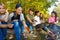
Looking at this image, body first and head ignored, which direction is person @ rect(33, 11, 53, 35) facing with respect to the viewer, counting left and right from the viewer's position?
facing the viewer and to the right of the viewer

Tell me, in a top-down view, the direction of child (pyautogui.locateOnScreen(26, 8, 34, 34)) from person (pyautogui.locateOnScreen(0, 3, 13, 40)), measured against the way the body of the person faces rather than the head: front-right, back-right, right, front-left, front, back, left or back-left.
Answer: left

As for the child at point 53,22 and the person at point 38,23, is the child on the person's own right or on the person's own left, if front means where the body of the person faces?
on the person's own left

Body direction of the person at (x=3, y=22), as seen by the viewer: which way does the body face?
toward the camera

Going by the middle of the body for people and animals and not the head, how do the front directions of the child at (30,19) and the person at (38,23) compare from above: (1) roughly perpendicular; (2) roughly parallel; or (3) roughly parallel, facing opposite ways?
roughly parallel

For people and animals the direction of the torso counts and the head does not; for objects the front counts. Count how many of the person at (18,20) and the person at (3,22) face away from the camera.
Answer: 0

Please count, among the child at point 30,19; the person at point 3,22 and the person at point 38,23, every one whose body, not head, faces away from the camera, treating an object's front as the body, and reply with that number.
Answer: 0

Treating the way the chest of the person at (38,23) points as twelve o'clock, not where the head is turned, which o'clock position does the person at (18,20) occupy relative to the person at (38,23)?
the person at (18,20) is roughly at 4 o'clock from the person at (38,23).

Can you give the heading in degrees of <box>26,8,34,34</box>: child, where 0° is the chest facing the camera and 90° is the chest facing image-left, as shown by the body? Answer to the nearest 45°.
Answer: approximately 315°

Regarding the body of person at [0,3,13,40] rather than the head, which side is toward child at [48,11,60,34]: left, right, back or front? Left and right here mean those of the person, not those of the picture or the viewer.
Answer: left

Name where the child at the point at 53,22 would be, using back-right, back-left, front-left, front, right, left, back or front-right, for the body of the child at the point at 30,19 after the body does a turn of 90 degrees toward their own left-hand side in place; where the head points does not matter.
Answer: front-right

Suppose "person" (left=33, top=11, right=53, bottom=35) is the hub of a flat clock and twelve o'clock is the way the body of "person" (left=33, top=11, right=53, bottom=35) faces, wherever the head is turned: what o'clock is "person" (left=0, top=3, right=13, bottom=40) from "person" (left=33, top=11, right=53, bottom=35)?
"person" (left=0, top=3, right=13, bottom=40) is roughly at 4 o'clock from "person" (left=33, top=11, right=53, bottom=35).
